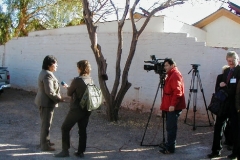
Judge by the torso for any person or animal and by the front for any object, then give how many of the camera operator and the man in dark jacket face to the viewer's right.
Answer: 0

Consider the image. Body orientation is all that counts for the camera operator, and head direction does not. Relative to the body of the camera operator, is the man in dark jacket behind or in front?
behind

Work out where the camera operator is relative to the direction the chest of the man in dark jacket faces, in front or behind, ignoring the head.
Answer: in front

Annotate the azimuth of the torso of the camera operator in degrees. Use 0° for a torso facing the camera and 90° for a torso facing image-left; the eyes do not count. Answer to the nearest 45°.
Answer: approximately 90°

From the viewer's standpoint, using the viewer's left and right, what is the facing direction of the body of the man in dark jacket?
facing the viewer and to the left of the viewer
